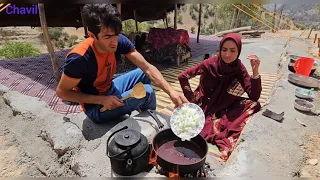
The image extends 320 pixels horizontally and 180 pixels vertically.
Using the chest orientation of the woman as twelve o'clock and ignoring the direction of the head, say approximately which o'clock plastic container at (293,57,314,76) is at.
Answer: The plastic container is roughly at 7 o'clock from the woman.

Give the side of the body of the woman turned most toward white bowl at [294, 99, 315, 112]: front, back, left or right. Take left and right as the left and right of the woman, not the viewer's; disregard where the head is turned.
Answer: left

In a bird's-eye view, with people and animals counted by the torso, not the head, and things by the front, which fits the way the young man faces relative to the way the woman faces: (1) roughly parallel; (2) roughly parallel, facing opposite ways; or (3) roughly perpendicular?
roughly perpendicular

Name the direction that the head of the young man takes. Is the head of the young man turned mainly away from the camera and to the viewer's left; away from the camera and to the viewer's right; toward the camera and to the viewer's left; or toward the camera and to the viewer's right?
toward the camera and to the viewer's right

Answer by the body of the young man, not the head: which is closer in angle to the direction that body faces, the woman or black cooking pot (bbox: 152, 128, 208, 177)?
the black cooking pot

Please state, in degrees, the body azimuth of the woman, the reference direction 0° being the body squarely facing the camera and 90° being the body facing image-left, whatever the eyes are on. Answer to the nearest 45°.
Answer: approximately 0°

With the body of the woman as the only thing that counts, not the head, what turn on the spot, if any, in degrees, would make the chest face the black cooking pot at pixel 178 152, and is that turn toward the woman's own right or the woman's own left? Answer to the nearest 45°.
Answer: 0° — they already face it

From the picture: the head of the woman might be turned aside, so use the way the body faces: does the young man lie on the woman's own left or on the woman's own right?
on the woman's own right

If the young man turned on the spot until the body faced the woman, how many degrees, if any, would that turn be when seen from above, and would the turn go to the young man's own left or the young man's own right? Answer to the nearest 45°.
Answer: approximately 45° to the young man's own left

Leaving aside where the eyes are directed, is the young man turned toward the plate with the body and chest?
yes
